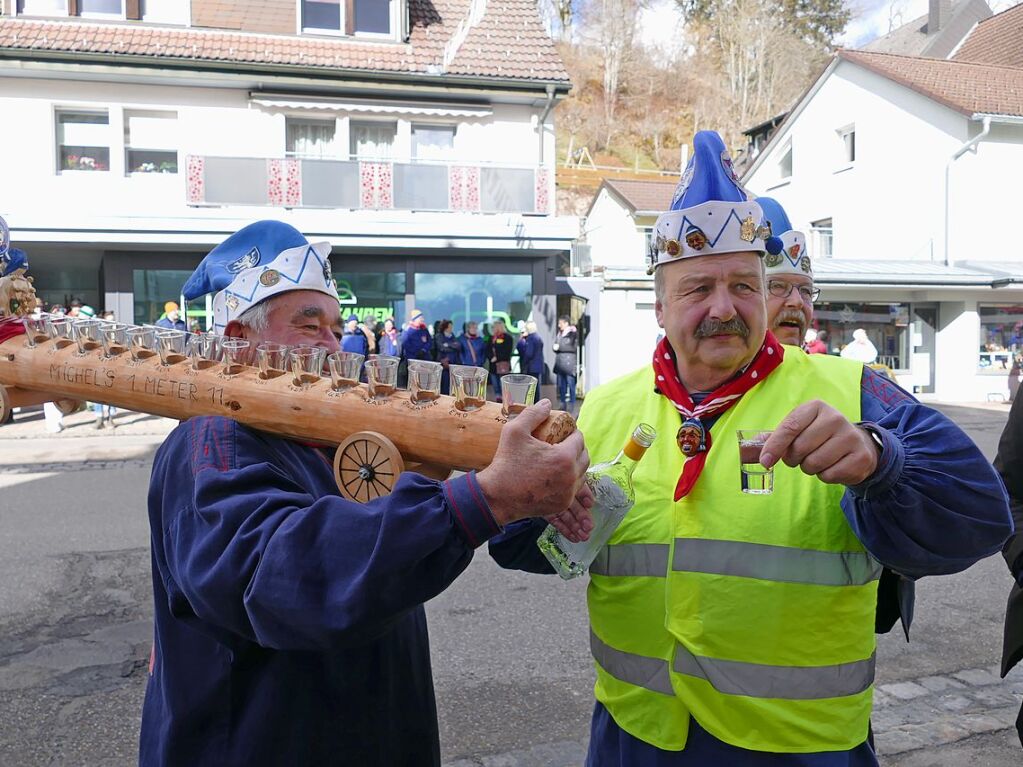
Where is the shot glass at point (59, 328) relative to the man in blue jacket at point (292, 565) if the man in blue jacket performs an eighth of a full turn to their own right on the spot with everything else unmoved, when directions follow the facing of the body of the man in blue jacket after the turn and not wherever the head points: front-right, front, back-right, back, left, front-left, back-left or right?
back

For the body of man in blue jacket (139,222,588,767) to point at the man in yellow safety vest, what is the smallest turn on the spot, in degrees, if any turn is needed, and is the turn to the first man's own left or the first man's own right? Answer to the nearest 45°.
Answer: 0° — they already face them

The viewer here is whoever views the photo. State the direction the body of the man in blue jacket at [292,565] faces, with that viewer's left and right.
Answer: facing to the right of the viewer
